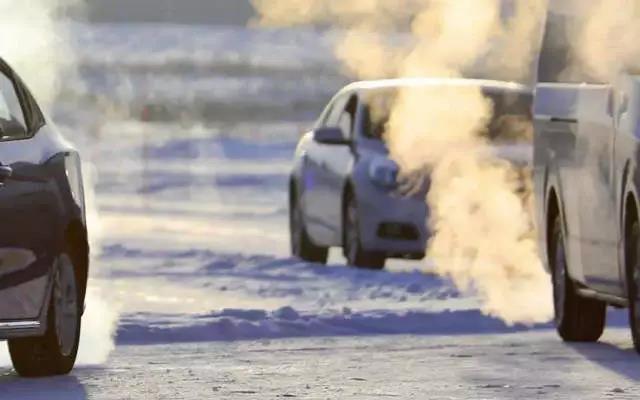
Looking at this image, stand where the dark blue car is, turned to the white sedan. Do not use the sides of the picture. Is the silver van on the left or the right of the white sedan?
right

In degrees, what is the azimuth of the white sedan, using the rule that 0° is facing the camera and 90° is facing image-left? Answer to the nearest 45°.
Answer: approximately 0°
